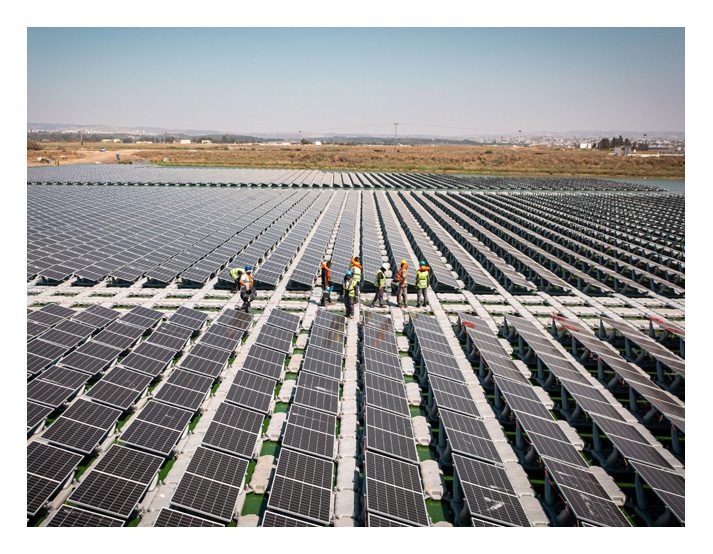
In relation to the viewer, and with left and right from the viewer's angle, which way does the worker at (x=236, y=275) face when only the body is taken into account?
facing to the right of the viewer

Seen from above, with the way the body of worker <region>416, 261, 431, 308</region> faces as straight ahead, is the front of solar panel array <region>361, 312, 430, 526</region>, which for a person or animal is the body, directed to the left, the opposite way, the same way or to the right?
to the right

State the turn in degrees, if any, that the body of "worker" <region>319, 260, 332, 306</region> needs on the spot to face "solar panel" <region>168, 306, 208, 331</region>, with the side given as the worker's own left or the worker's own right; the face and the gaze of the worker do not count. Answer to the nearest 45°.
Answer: approximately 135° to the worker's own right

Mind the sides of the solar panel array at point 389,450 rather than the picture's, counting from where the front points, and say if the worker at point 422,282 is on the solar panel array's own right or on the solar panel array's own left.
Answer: on the solar panel array's own left

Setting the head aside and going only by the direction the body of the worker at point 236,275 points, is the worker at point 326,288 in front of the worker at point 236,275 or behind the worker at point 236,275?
in front
